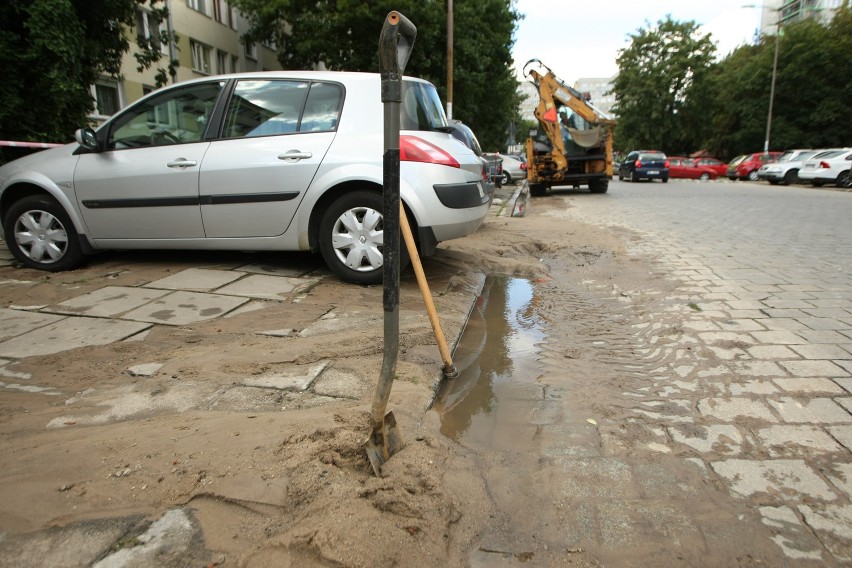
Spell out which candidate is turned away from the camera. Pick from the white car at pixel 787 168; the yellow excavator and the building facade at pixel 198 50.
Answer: the yellow excavator

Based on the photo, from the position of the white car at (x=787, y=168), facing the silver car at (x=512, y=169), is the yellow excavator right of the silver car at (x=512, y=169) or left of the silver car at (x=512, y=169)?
left

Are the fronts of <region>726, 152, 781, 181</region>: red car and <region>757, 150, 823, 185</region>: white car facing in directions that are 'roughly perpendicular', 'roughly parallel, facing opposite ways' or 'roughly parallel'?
roughly parallel

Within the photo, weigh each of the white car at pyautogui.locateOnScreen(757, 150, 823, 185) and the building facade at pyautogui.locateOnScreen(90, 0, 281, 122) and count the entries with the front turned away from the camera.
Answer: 0

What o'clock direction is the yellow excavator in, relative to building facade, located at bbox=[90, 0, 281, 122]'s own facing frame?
The yellow excavator is roughly at 12 o'clock from the building facade.

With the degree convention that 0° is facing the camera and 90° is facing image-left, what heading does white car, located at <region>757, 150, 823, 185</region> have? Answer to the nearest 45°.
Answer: approximately 45°

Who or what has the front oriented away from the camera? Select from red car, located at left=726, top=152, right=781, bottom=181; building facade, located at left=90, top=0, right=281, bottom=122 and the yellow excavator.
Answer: the yellow excavator

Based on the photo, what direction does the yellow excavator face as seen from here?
away from the camera

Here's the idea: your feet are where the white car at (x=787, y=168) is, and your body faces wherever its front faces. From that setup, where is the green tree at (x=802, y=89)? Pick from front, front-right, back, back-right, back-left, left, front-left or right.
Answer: back-right

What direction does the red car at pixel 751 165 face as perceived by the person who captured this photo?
facing the viewer and to the left of the viewer

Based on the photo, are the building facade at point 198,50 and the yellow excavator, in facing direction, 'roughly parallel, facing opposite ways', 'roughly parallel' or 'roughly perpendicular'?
roughly perpendicular

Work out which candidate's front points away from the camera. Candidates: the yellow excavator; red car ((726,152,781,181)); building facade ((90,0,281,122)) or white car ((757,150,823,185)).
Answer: the yellow excavator

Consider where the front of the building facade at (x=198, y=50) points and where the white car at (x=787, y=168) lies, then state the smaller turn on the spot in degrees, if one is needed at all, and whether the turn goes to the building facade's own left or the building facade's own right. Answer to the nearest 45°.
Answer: approximately 45° to the building facade's own left

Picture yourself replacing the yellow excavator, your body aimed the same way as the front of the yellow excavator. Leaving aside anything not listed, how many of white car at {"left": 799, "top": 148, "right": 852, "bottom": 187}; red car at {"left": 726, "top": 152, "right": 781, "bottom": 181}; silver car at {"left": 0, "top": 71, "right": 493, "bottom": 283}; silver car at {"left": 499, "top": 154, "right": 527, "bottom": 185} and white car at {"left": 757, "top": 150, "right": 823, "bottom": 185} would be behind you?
1

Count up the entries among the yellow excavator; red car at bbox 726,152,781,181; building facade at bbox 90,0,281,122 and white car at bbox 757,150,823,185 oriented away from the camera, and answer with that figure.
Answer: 1

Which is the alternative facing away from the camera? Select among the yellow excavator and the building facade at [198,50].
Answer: the yellow excavator

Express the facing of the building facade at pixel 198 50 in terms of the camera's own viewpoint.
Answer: facing the viewer and to the right of the viewer
